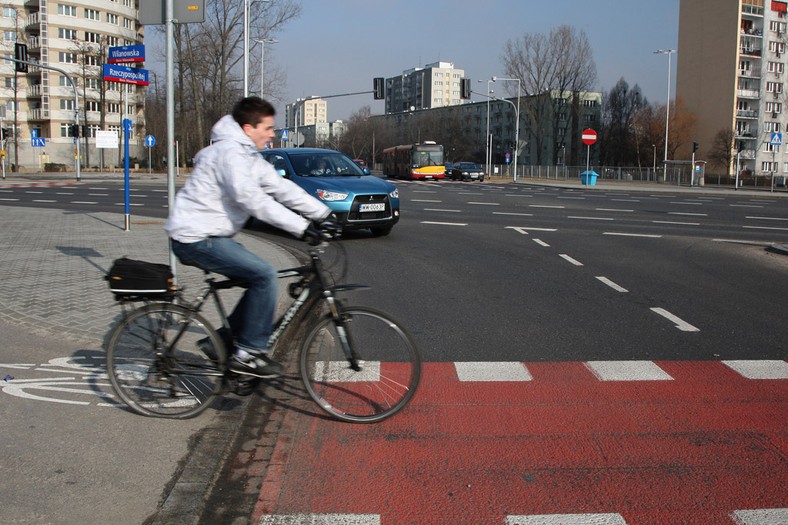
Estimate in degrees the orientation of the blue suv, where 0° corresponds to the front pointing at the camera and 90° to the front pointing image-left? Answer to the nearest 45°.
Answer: approximately 315°

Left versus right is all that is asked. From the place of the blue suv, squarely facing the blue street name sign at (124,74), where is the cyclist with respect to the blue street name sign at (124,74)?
left

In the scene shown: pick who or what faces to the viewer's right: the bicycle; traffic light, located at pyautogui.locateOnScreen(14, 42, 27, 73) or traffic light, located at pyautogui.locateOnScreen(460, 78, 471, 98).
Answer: the bicycle

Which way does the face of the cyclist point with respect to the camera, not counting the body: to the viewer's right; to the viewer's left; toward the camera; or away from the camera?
to the viewer's right

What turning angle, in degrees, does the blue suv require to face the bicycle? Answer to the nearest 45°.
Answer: approximately 45° to its right

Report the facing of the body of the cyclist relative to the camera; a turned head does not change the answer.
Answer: to the viewer's right
